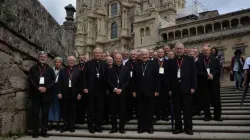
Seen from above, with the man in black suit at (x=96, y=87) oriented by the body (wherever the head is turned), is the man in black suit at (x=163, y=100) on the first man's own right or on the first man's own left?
on the first man's own left

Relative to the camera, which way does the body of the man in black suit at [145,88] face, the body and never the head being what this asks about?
toward the camera

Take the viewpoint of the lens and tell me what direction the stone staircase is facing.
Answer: facing the viewer

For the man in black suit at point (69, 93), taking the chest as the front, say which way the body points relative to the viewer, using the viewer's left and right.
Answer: facing the viewer

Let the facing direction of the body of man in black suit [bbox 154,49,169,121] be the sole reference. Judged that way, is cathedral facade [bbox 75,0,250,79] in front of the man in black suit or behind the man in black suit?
behind

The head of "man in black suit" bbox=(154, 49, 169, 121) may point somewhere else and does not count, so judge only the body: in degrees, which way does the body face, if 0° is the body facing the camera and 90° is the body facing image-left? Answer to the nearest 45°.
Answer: approximately 0°

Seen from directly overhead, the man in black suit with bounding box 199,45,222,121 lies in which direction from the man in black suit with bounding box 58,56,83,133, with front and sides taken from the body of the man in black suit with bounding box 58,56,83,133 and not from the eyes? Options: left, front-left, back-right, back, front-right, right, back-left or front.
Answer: left
